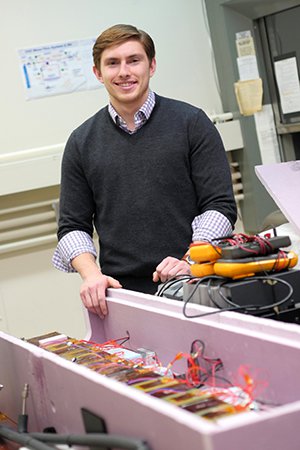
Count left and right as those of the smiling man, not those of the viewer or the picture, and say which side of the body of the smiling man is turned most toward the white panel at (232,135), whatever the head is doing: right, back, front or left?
back

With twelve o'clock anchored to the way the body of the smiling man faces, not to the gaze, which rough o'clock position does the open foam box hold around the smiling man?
The open foam box is roughly at 12 o'clock from the smiling man.

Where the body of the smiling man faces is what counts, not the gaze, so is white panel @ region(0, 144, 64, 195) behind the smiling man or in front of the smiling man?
behind

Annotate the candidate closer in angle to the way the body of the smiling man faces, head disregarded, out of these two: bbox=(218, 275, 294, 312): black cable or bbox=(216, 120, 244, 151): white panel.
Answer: the black cable

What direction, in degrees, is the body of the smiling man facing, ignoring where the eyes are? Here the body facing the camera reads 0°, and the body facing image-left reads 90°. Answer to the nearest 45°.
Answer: approximately 0°
